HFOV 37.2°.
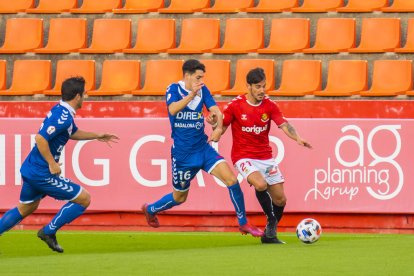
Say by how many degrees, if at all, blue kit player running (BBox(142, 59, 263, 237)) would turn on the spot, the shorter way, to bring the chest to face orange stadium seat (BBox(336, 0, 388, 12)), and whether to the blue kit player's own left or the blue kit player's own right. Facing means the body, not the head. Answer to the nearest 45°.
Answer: approximately 90° to the blue kit player's own left

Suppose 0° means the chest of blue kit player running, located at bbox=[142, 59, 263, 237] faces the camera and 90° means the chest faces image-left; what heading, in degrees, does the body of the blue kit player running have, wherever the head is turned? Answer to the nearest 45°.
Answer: approximately 315°

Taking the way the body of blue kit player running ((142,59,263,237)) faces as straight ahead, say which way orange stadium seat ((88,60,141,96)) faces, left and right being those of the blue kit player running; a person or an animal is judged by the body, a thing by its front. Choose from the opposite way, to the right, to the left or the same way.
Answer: to the right

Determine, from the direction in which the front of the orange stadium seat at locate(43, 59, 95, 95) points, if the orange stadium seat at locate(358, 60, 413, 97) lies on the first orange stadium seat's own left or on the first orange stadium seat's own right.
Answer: on the first orange stadium seat's own left

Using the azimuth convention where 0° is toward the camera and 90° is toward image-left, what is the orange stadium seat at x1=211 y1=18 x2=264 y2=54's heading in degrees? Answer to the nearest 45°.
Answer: approximately 45°

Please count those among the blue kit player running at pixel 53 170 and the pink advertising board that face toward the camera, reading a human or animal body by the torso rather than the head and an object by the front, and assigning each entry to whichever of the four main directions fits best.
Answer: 1

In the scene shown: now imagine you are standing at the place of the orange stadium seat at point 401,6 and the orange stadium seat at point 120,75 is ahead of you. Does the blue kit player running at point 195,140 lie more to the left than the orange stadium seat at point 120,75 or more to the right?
left

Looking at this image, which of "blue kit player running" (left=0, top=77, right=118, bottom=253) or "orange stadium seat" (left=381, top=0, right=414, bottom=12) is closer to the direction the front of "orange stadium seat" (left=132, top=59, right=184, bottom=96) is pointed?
the blue kit player running
